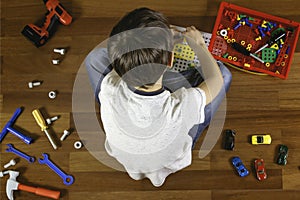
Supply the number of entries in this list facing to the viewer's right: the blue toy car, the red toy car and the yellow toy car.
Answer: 1

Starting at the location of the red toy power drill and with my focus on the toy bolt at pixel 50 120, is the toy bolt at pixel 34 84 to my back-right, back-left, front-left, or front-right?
front-right

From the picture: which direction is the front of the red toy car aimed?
toward the camera

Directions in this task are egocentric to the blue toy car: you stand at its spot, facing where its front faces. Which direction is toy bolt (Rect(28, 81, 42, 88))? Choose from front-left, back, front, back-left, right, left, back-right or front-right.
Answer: front-left

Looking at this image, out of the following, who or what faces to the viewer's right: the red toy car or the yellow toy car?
the yellow toy car

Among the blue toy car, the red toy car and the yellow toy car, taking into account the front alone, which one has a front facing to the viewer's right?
the yellow toy car

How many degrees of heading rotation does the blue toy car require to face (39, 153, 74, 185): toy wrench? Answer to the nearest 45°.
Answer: approximately 45° to its left

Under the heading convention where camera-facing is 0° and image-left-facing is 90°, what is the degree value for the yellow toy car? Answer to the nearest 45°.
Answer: approximately 270°

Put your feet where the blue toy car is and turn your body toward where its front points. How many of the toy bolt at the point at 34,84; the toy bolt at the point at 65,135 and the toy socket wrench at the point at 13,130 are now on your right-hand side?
0

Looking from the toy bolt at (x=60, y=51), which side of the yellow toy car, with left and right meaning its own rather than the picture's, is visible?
back
